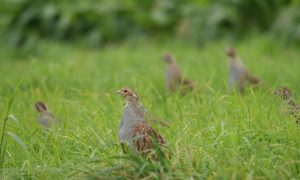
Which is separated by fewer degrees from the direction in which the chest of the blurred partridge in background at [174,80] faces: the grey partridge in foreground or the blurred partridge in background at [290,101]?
the grey partridge in foreground

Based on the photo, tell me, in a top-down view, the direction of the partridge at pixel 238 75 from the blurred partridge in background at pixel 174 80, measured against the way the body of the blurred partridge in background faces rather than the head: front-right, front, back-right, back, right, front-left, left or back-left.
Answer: back

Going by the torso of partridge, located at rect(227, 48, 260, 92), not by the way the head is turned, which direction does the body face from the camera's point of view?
to the viewer's left

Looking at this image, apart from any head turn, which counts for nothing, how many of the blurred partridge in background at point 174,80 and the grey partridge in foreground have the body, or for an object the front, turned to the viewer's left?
2

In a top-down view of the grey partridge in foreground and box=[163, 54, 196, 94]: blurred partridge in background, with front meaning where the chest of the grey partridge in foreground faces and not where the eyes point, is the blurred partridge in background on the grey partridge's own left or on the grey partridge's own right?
on the grey partridge's own right

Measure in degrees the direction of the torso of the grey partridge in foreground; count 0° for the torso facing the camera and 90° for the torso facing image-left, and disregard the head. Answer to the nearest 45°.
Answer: approximately 90°

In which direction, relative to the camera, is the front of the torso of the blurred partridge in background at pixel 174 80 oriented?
to the viewer's left

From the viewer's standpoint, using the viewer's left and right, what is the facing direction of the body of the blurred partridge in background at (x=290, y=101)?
facing to the left of the viewer

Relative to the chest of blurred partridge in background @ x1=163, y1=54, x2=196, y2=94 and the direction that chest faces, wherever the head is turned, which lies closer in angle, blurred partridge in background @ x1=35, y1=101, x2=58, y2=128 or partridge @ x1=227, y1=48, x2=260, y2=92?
the blurred partridge in background
